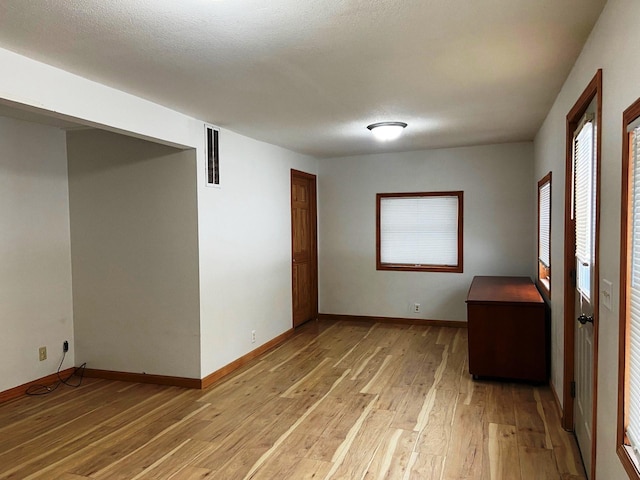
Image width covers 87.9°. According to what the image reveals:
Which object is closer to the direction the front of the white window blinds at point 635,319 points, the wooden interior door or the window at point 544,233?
the wooden interior door

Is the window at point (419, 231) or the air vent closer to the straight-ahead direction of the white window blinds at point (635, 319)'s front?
the air vent

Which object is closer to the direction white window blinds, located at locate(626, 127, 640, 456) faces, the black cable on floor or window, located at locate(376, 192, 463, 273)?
the black cable on floor

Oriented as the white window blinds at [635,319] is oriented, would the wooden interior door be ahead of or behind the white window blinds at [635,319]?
ahead

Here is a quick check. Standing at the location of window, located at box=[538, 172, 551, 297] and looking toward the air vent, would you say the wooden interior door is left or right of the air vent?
right

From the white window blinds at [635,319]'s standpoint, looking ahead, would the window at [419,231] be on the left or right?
on its right

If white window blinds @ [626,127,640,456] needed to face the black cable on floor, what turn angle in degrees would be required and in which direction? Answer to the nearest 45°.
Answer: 0° — it already faces it

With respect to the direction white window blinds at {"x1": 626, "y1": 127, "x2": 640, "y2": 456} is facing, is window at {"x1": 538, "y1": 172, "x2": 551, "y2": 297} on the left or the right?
on its right

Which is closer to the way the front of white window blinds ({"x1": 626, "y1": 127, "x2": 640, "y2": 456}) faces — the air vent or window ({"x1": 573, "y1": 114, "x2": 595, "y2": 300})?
the air vent

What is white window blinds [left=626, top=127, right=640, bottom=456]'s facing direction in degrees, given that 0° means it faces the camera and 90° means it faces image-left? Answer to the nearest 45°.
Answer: approximately 90°

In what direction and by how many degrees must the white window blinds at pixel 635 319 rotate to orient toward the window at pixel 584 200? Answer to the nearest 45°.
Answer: approximately 90° to its right
